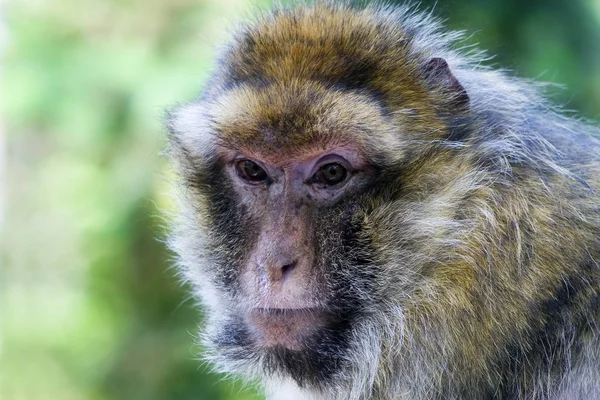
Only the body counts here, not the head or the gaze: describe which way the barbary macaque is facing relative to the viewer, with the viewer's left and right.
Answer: facing the viewer and to the left of the viewer
